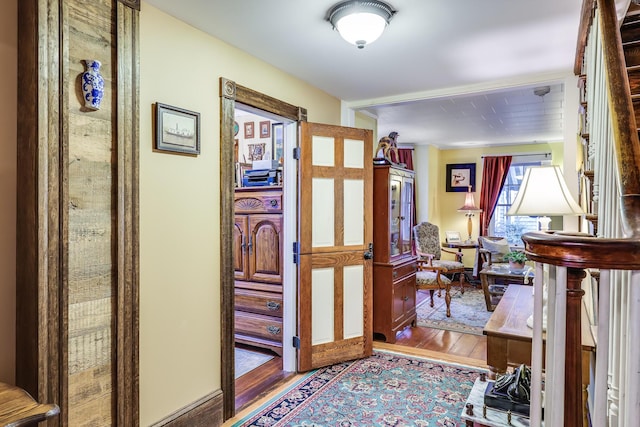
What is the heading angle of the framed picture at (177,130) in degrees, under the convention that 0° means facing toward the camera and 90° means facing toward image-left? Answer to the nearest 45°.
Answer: approximately 315°

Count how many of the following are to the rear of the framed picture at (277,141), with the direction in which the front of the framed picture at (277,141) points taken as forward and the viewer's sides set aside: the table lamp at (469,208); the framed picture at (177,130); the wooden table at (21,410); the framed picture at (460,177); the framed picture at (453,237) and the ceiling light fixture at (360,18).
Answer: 3

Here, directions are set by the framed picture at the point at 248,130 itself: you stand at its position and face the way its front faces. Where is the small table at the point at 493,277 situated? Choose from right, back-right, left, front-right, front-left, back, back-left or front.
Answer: back-left

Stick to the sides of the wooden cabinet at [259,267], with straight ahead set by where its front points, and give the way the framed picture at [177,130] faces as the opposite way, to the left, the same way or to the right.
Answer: to the left

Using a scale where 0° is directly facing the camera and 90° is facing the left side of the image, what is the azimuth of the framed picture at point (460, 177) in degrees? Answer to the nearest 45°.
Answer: approximately 0°

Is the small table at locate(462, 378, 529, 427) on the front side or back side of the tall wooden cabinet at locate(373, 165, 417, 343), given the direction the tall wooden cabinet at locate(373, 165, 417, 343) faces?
on the front side

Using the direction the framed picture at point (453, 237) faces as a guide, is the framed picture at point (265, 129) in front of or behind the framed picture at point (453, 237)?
in front

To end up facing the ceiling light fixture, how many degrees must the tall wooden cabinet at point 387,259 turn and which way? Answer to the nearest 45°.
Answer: approximately 45° to its right

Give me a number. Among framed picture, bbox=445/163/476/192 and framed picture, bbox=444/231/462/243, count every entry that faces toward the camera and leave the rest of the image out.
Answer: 2

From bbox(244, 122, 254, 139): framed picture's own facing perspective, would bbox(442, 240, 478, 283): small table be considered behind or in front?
behind
